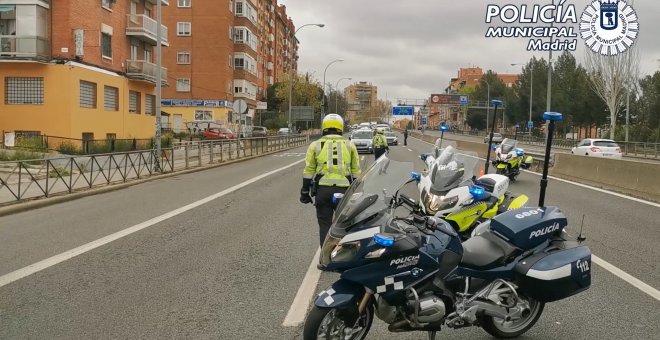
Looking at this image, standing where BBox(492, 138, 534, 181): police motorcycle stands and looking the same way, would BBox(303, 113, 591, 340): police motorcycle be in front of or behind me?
in front

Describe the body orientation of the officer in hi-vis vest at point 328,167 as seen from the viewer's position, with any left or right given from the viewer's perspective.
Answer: facing away from the viewer

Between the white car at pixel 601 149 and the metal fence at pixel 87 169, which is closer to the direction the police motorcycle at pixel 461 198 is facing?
the metal fence

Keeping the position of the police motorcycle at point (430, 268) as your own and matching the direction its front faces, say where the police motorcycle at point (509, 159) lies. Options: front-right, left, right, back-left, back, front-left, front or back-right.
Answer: back-right

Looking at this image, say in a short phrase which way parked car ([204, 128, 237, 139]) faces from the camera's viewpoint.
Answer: facing to the right of the viewer

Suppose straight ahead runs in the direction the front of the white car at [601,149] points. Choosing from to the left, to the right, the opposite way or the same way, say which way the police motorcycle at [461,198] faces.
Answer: to the left

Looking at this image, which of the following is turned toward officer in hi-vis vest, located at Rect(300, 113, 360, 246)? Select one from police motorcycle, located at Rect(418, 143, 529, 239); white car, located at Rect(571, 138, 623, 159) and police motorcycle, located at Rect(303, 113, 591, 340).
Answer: police motorcycle, located at Rect(418, 143, 529, 239)

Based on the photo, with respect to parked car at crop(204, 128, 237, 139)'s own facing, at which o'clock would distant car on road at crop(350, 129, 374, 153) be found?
The distant car on road is roughly at 2 o'clock from the parked car.

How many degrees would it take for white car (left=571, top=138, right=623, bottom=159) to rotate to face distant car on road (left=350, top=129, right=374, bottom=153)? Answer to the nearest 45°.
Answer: approximately 45° to its left

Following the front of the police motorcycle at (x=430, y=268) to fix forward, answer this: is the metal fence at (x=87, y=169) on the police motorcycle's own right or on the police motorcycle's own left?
on the police motorcycle's own right

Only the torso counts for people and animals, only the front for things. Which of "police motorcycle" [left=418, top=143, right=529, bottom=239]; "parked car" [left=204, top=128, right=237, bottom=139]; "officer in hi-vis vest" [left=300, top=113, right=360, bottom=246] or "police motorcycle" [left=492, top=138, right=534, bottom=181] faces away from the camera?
the officer in hi-vis vest

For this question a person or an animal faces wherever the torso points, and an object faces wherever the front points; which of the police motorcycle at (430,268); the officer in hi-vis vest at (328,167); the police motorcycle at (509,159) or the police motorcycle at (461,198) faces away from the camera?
the officer in hi-vis vest

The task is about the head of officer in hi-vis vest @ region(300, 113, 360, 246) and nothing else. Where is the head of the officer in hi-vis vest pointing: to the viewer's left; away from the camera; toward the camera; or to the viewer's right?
away from the camera
